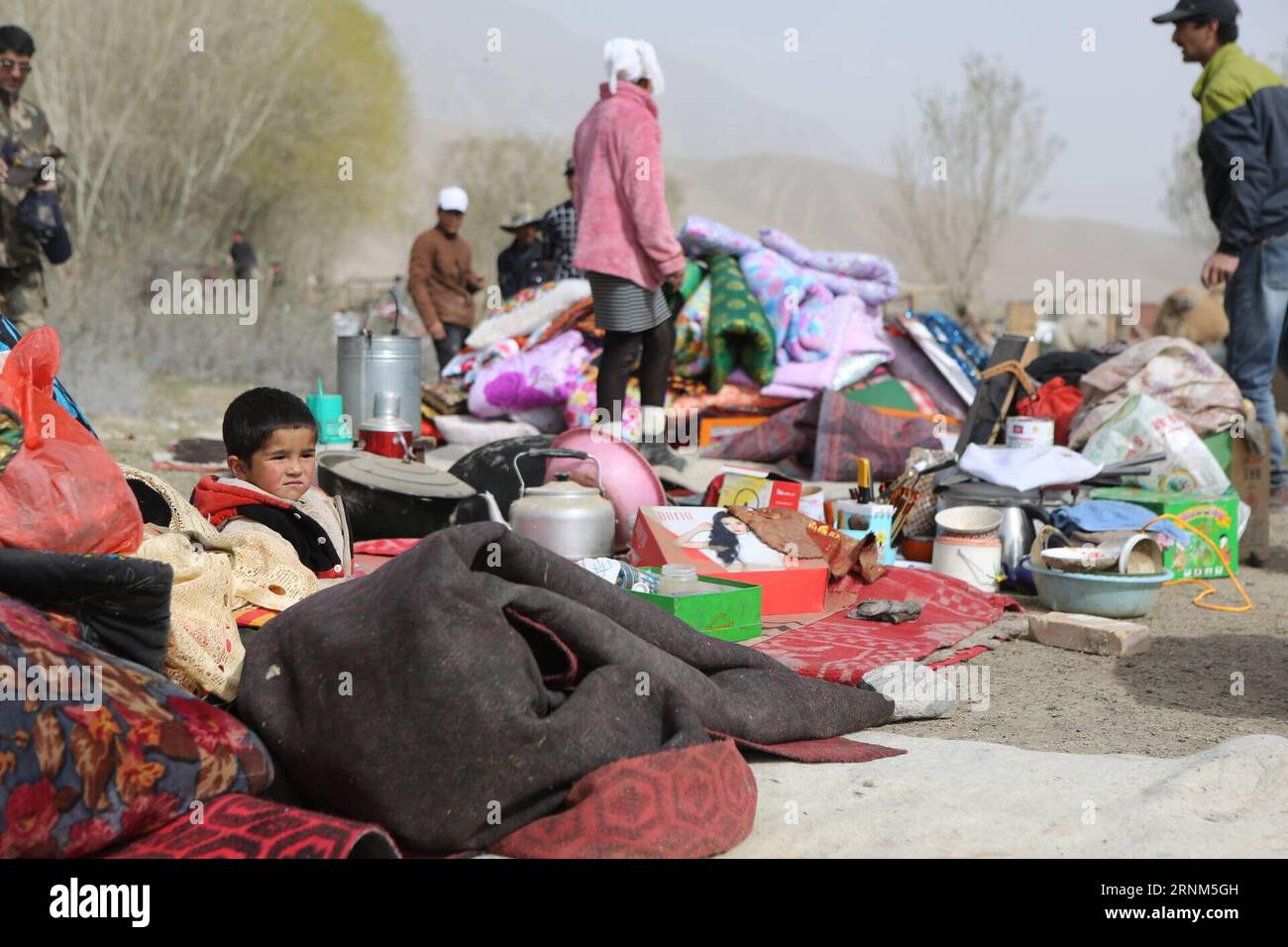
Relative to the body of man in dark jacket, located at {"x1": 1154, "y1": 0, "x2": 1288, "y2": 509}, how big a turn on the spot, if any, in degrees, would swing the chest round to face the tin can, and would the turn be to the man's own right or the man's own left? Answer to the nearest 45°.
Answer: approximately 45° to the man's own left

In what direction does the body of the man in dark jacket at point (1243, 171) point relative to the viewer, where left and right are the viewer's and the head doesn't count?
facing to the left of the viewer

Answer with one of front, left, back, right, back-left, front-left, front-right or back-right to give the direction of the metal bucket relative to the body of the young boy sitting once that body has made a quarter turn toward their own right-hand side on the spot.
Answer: back-right

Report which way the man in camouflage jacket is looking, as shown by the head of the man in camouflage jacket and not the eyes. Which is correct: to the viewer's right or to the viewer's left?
to the viewer's right

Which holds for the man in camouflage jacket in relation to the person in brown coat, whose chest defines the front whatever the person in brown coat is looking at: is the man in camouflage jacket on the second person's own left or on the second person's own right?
on the second person's own right

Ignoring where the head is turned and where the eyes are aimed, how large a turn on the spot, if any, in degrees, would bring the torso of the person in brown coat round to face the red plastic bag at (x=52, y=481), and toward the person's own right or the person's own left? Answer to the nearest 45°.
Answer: approximately 45° to the person's own right

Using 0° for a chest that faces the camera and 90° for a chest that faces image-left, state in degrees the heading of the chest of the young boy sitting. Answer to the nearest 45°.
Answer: approximately 315°

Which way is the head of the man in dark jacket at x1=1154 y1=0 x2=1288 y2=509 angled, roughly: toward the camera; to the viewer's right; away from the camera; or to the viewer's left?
to the viewer's left
